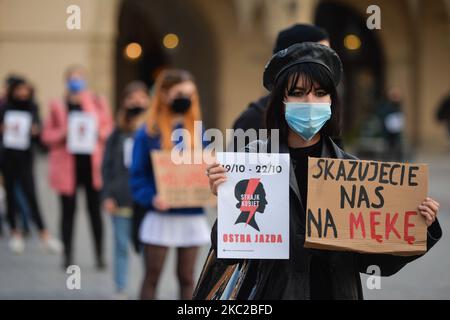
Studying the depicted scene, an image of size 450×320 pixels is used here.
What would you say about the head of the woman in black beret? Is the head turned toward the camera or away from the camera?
toward the camera

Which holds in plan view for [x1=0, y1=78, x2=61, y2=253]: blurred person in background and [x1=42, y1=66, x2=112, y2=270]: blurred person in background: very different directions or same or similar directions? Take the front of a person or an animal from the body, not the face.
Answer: same or similar directions

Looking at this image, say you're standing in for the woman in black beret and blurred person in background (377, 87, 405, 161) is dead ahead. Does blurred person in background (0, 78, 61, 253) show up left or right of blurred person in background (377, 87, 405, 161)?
left

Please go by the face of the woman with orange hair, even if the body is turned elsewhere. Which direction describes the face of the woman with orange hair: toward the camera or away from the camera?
toward the camera

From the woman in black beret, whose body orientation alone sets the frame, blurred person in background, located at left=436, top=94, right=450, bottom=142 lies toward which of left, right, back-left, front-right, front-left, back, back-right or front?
back

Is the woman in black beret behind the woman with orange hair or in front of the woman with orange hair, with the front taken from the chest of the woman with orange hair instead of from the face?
in front

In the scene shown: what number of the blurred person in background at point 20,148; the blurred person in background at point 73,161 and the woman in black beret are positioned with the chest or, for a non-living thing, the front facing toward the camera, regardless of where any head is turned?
3

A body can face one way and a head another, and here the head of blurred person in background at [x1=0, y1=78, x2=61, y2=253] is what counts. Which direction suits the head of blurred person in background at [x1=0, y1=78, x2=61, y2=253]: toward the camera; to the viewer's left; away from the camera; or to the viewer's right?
toward the camera

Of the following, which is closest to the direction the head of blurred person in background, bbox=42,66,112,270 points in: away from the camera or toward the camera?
toward the camera

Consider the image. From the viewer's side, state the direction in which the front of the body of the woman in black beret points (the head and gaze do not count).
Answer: toward the camera

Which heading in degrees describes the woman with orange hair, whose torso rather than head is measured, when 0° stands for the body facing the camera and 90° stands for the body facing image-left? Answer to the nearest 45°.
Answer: approximately 315°

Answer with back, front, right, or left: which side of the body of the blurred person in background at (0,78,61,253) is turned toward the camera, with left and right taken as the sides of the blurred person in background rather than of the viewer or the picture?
front
